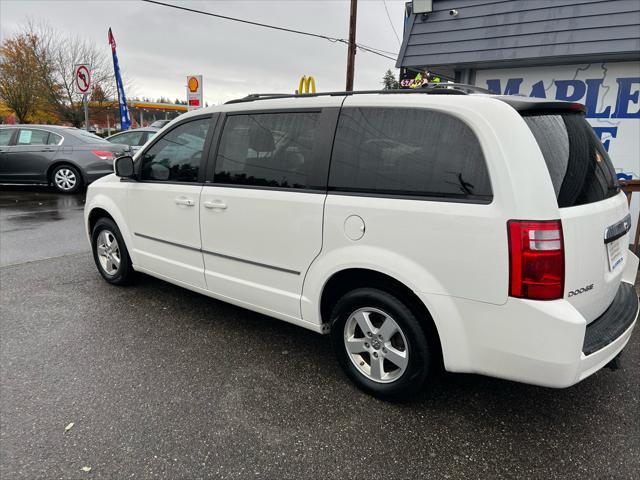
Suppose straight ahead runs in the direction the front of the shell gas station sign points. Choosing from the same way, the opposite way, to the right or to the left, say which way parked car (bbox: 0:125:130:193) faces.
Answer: to the right

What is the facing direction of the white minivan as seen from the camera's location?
facing away from the viewer and to the left of the viewer

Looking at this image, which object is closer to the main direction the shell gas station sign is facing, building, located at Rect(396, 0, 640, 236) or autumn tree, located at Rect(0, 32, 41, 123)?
the building

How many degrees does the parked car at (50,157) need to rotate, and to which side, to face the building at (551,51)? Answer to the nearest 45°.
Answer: approximately 135° to its left

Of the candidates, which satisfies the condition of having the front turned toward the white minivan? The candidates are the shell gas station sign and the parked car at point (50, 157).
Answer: the shell gas station sign

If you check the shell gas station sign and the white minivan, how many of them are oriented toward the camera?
1

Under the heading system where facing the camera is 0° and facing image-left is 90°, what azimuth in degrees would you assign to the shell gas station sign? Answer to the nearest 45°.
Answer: approximately 0°

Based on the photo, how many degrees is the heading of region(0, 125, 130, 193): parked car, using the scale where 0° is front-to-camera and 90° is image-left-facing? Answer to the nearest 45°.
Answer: approximately 90°

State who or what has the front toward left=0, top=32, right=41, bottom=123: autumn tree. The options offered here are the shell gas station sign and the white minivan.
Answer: the white minivan

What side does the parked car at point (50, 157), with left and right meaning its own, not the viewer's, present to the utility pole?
back

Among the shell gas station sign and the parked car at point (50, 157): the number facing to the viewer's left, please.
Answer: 1

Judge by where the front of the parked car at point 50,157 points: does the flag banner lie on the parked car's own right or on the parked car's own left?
on the parked car's own right
